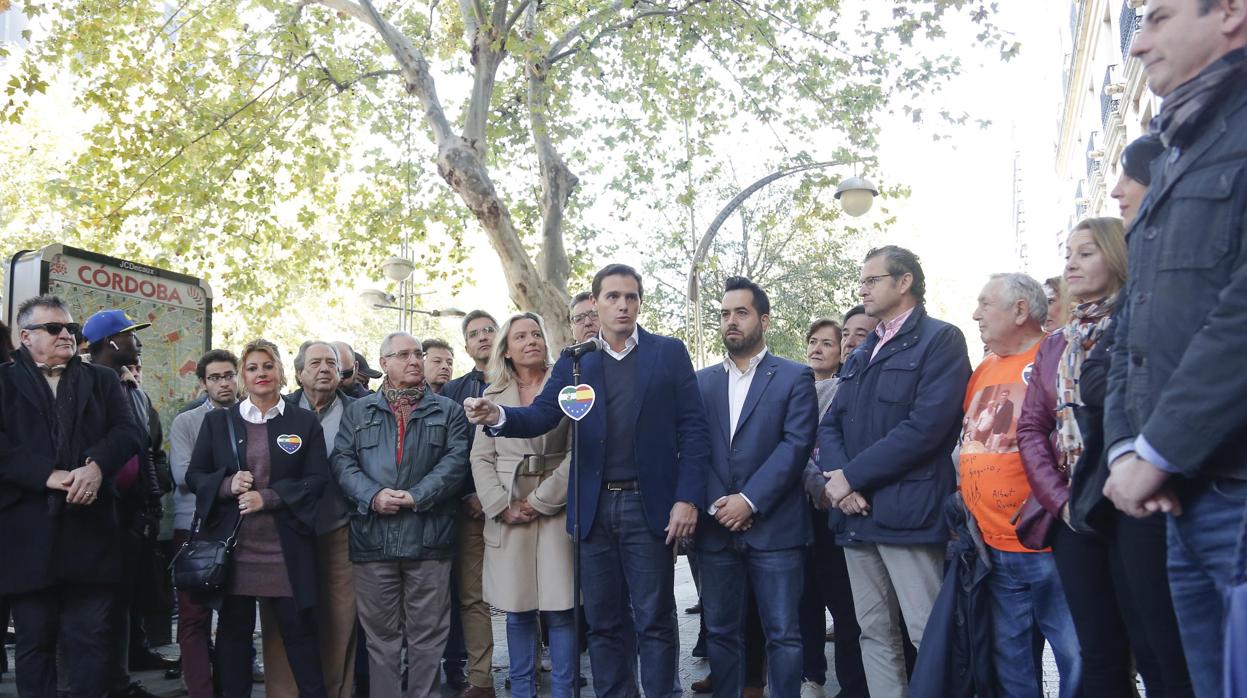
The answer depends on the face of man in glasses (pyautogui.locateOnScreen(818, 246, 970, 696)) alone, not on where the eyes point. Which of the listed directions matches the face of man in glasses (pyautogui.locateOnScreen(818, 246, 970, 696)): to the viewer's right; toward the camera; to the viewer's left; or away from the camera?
to the viewer's left

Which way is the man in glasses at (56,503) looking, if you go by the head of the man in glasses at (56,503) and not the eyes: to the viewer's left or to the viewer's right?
to the viewer's right

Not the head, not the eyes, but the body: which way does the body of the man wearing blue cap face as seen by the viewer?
to the viewer's right

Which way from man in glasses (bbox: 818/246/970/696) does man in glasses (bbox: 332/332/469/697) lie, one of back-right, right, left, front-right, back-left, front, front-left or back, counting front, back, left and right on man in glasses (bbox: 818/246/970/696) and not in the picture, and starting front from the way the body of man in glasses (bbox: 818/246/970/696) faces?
front-right

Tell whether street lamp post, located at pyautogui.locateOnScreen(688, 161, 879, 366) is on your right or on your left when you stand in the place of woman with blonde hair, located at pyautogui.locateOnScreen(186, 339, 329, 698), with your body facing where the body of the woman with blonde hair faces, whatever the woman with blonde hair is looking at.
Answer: on your left

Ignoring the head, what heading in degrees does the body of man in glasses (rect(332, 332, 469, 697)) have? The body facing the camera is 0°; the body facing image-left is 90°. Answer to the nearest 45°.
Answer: approximately 0°

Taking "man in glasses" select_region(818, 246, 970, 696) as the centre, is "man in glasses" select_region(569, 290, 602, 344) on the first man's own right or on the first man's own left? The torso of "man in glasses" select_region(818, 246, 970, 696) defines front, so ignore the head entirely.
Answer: on the first man's own right

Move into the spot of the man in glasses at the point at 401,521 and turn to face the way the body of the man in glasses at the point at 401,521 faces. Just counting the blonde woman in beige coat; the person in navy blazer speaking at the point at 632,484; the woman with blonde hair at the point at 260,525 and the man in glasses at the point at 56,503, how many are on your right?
2

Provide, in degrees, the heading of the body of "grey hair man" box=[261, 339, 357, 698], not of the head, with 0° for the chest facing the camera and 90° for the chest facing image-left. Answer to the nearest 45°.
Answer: approximately 0°

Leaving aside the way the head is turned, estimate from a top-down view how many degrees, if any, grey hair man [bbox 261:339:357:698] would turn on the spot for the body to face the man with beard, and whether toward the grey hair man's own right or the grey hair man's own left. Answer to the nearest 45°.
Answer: approximately 45° to the grey hair man's own left
